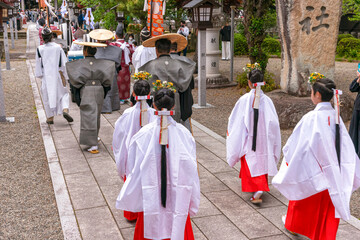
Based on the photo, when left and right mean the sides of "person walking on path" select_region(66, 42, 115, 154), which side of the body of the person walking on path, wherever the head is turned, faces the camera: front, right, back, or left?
back

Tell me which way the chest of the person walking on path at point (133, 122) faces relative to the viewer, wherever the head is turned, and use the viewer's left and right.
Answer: facing away from the viewer

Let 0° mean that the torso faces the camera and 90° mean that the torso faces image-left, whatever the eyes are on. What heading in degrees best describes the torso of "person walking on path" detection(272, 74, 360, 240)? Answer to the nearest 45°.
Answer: approximately 135°

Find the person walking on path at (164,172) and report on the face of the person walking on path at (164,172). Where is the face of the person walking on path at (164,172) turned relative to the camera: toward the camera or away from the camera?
away from the camera

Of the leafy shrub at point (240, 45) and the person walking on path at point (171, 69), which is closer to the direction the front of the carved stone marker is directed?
the person walking on path

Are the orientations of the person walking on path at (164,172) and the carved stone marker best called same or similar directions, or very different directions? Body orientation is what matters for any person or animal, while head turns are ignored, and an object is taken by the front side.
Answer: very different directions

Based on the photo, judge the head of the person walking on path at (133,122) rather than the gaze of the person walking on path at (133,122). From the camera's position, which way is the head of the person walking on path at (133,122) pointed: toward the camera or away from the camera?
away from the camera

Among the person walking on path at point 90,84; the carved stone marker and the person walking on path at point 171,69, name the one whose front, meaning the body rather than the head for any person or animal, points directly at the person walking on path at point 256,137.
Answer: the carved stone marker

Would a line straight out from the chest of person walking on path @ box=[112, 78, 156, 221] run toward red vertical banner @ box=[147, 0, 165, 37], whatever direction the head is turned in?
yes

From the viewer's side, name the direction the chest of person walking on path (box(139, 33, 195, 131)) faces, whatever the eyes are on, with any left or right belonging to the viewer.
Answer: facing away from the viewer

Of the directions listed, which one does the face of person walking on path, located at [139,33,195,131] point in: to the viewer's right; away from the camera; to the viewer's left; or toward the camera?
away from the camera

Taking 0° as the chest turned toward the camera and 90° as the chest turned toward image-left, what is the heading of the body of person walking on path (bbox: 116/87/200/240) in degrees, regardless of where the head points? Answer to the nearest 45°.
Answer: approximately 180°
